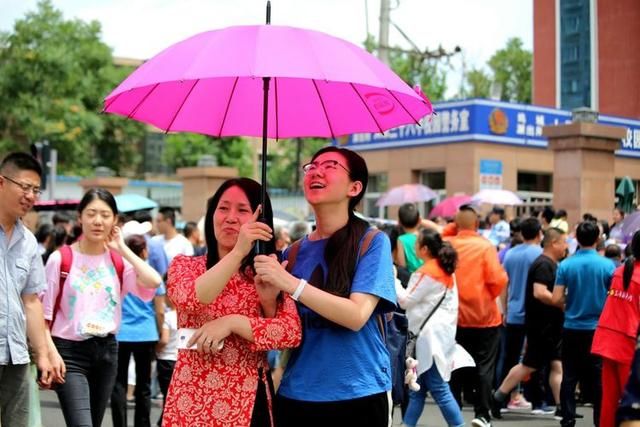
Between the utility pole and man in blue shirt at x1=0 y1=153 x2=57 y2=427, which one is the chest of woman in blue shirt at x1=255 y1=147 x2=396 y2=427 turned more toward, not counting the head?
the man in blue shirt

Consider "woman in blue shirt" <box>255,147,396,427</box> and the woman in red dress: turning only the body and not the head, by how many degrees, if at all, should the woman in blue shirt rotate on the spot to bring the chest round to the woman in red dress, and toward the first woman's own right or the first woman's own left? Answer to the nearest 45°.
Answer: approximately 45° to the first woman's own right

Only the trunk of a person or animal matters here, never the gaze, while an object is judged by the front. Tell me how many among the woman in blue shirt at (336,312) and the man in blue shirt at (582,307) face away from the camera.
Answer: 1

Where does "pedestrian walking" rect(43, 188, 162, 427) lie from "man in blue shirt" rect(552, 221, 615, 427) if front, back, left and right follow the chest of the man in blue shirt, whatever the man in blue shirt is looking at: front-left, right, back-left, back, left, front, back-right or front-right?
back-left

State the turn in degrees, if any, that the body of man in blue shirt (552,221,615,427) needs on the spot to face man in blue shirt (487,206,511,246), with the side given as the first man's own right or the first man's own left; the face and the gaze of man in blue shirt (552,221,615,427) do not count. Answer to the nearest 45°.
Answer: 0° — they already face them

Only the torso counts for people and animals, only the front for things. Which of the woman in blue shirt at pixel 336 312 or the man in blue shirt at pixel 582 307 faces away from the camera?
the man in blue shirt

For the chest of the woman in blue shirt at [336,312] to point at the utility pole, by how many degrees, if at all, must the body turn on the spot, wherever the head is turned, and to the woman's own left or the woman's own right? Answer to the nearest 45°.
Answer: approximately 135° to the woman's own right

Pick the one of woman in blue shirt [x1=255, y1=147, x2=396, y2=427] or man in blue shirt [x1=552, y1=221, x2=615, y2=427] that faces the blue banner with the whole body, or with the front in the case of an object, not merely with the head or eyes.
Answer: the man in blue shirt

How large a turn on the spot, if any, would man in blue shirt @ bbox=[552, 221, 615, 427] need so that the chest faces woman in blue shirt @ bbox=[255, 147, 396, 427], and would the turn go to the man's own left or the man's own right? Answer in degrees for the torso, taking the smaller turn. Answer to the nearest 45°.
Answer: approximately 180°

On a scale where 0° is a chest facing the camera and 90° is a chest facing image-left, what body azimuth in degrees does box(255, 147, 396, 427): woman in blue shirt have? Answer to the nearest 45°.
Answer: approximately 45°

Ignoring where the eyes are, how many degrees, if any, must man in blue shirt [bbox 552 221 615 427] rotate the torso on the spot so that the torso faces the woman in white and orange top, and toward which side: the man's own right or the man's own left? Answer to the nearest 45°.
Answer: approximately 135° to the man's own left

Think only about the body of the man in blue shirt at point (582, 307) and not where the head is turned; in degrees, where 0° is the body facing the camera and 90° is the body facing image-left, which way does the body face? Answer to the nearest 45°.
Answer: approximately 180°
